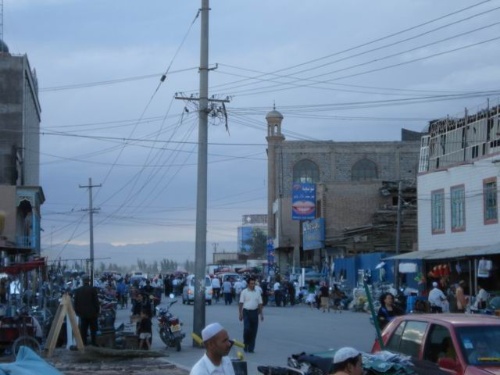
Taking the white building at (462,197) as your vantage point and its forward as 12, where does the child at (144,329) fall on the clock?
The child is roughly at 11 o'clock from the white building.

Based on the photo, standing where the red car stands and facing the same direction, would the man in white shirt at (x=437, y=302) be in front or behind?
behind

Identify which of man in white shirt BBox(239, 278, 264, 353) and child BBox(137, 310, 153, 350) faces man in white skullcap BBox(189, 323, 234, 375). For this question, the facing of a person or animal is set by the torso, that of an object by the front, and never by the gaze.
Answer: the man in white shirt

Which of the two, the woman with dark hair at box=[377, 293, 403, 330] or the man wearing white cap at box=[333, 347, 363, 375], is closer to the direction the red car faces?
the man wearing white cap

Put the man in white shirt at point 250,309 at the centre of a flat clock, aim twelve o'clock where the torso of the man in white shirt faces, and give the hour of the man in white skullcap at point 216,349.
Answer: The man in white skullcap is roughly at 12 o'clock from the man in white shirt.

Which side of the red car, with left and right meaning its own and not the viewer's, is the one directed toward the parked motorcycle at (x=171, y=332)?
back

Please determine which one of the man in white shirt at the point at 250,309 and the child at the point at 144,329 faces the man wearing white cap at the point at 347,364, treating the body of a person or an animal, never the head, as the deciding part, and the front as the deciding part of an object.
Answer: the man in white shirt

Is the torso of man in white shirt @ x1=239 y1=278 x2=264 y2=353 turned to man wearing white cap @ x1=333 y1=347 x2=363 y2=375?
yes

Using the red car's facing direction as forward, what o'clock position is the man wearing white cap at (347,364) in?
The man wearing white cap is roughly at 2 o'clock from the red car.

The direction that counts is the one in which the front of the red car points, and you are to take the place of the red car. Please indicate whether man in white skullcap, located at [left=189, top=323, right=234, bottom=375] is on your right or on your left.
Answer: on your right
